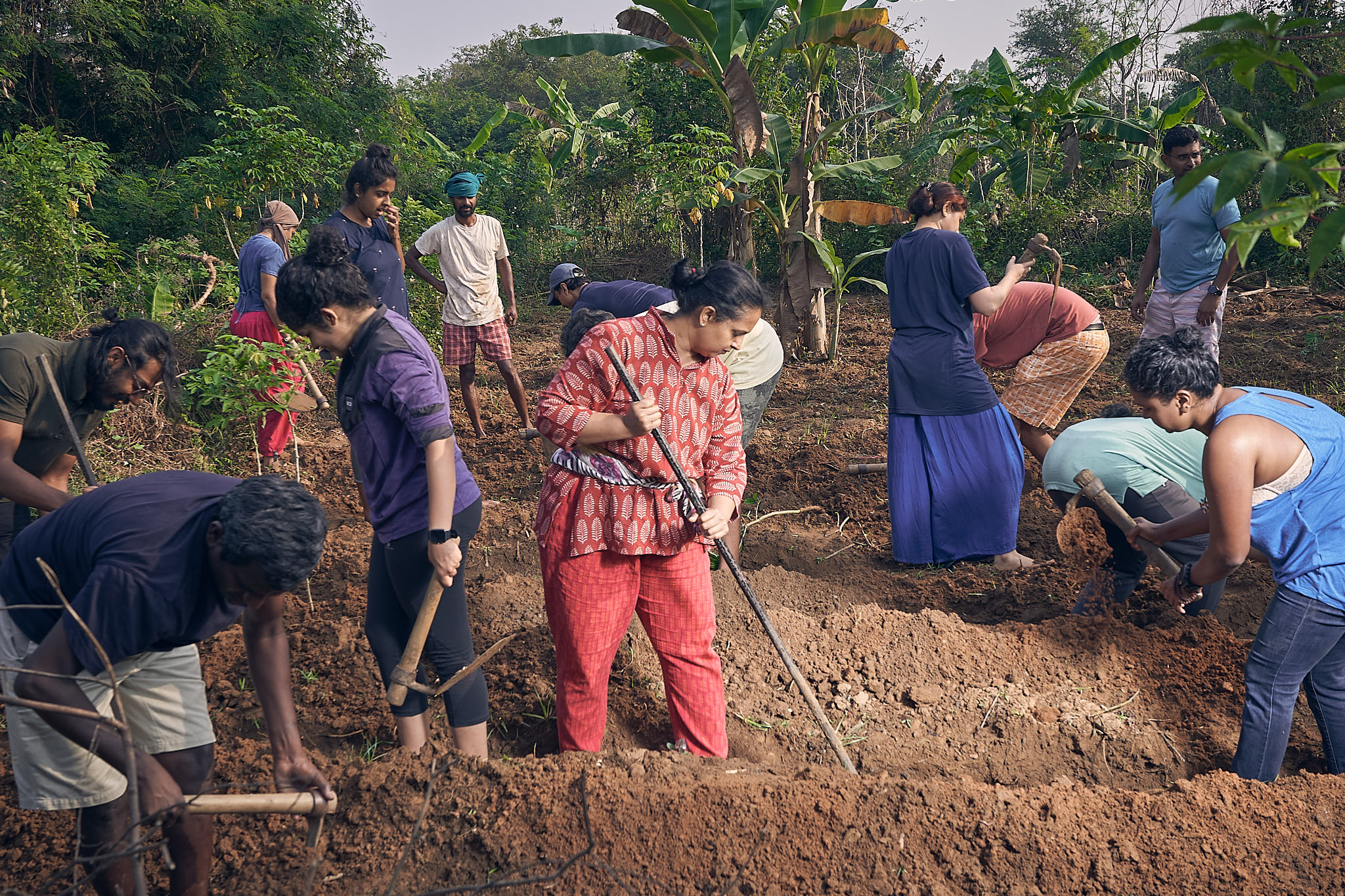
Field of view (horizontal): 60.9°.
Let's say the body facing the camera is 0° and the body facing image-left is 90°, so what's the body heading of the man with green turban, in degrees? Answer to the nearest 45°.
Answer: approximately 0°

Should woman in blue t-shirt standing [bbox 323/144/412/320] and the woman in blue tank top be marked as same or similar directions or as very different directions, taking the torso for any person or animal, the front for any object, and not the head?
very different directions

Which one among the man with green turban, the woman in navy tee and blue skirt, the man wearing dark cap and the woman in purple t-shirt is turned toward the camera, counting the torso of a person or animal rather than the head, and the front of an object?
the man with green turban

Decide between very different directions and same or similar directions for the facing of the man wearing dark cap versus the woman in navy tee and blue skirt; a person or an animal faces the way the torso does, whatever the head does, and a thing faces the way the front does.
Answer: very different directions

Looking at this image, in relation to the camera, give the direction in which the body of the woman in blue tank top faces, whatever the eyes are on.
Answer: to the viewer's left

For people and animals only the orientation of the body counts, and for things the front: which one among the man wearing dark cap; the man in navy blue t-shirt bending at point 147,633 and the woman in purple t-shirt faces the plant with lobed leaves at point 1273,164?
the man in navy blue t-shirt bending

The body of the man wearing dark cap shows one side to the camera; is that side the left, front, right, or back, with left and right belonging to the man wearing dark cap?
left

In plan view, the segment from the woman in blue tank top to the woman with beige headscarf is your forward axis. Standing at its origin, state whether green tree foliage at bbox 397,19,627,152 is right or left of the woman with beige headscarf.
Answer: right

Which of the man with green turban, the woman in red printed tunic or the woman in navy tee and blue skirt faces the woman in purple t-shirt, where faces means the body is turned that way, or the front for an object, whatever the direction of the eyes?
the man with green turban

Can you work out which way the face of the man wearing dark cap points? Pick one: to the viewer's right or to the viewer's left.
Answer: to the viewer's left

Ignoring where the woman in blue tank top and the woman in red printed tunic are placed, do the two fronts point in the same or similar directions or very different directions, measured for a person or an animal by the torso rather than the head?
very different directions

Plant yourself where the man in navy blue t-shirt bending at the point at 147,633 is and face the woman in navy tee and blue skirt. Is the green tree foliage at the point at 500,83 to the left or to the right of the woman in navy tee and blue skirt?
left

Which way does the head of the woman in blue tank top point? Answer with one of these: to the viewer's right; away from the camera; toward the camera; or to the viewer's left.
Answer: to the viewer's left
